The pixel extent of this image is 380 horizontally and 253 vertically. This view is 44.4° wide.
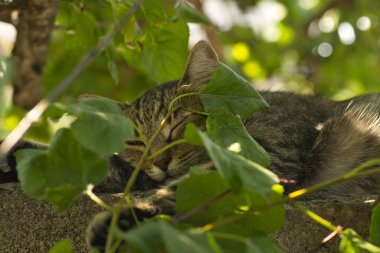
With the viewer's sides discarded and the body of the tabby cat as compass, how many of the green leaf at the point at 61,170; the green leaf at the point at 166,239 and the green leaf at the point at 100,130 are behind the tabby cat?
0

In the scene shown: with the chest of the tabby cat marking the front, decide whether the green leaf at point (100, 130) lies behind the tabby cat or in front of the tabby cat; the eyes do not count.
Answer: in front

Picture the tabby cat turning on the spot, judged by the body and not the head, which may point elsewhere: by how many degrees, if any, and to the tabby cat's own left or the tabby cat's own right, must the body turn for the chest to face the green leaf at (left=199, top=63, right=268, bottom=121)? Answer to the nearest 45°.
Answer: approximately 45° to the tabby cat's own left

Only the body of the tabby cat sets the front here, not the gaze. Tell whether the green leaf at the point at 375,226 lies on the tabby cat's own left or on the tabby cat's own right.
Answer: on the tabby cat's own left

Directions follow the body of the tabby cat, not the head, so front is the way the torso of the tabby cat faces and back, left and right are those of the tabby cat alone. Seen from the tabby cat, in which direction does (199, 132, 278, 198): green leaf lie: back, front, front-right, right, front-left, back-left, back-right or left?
front-left

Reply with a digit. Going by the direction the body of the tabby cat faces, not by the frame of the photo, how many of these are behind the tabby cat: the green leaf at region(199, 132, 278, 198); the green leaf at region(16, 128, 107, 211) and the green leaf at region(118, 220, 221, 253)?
0
